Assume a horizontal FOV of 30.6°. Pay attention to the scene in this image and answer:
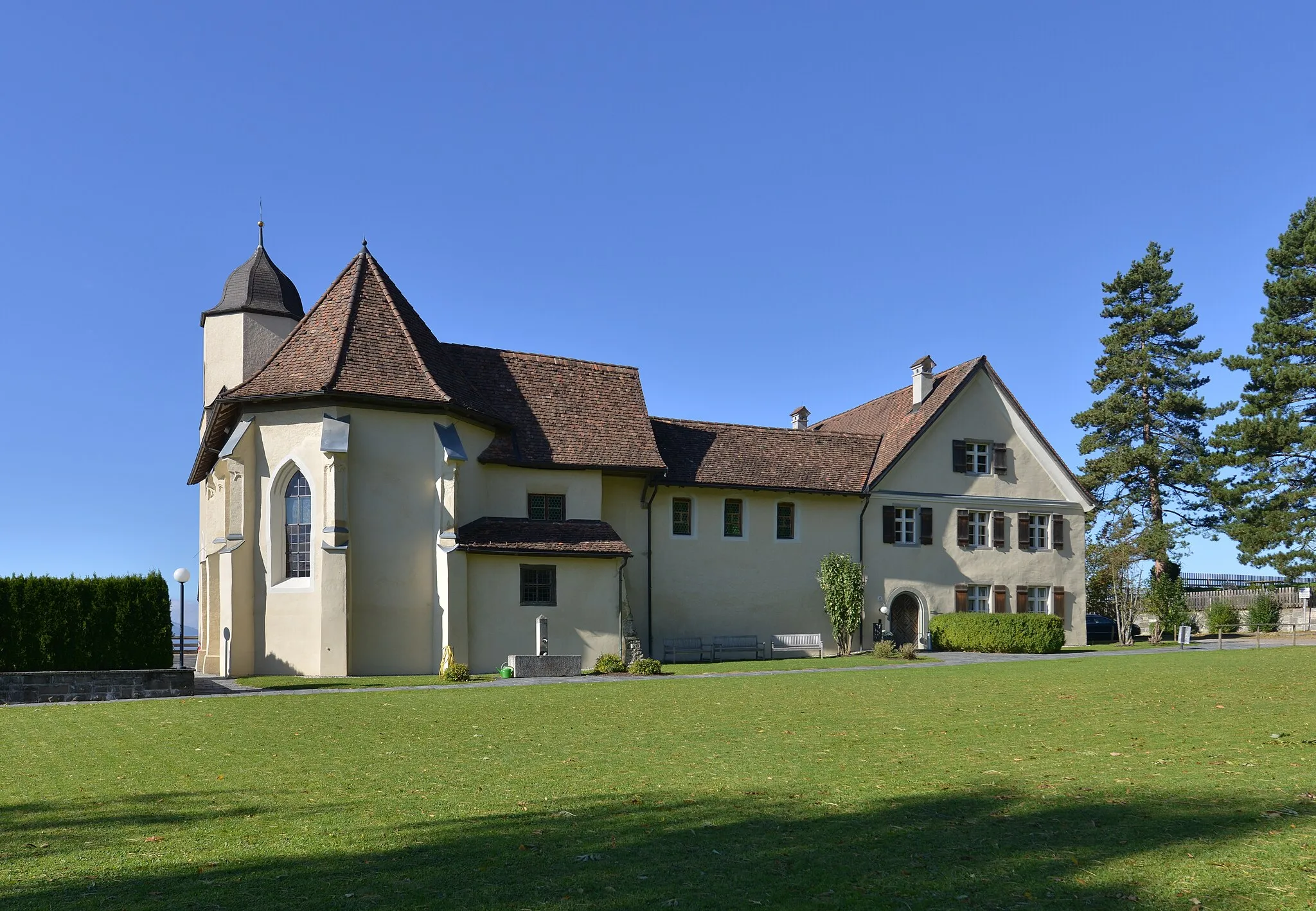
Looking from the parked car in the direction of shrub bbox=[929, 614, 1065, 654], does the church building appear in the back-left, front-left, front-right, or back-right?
front-right

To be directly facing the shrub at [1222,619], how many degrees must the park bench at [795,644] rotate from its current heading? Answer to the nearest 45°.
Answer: approximately 135° to its left

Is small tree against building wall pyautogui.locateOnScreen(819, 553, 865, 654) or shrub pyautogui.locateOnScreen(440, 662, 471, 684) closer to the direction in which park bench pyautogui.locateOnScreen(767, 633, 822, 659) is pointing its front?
the shrub

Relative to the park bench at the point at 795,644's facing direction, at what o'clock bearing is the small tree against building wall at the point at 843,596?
The small tree against building wall is roughly at 9 o'clock from the park bench.

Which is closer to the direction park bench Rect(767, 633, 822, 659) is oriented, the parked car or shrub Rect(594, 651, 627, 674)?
the shrub

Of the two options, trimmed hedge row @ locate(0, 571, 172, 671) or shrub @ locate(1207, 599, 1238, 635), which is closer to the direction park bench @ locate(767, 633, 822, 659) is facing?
the trimmed hedge row

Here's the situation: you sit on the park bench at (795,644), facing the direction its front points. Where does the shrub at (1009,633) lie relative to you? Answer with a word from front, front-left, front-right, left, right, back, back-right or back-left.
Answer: left

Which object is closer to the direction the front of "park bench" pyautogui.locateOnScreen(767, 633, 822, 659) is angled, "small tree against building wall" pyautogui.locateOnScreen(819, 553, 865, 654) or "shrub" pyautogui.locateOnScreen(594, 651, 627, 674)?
the shrub

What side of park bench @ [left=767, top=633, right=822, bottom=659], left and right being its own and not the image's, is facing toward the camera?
front

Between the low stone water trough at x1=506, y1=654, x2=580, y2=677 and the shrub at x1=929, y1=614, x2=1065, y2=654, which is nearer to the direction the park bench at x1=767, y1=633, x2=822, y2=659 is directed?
the low stone water trough

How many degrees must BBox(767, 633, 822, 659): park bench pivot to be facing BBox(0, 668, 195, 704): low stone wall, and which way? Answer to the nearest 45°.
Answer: approximately 45° to its right
